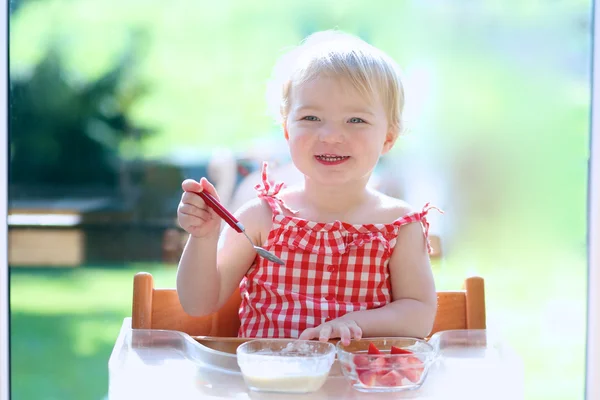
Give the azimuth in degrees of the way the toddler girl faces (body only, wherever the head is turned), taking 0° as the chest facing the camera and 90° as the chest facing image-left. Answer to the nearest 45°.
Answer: approximately 0°
